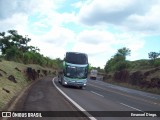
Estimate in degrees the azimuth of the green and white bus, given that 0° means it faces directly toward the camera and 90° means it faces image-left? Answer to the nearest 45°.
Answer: approximately 0°
